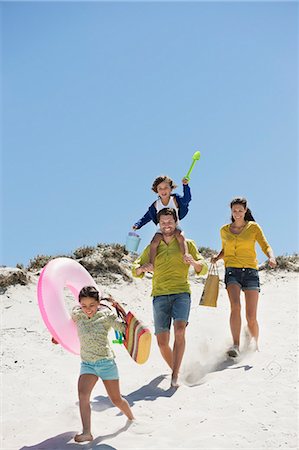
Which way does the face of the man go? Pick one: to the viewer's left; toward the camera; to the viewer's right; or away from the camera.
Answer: toward the camera

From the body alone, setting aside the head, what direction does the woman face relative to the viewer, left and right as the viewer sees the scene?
facing the viewer

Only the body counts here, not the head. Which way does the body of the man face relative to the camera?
toward the camera

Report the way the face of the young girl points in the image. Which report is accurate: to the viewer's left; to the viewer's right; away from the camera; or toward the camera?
toward the camera

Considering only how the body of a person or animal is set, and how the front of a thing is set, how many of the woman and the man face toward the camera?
2

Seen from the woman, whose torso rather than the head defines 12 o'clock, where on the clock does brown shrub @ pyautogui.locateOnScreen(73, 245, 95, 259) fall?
The brown shrub is roughly at 5 o'clock from the woman.

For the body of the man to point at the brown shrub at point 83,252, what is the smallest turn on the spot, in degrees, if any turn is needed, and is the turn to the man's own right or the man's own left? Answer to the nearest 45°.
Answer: approximately 180°

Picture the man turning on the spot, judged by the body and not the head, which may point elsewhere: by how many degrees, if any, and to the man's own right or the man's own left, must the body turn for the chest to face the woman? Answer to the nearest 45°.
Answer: approximately 135° to the man's own left

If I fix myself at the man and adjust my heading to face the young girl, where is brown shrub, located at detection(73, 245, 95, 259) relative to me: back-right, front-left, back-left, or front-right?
back-right

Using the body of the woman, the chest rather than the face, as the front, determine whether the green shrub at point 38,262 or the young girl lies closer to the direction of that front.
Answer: the young girl

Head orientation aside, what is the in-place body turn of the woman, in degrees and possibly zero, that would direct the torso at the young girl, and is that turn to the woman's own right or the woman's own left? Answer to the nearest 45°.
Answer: approximately 45° to the woman's own right

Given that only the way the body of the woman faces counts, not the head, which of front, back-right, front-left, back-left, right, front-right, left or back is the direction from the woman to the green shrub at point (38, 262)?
back-right

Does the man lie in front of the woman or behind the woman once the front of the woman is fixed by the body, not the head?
in front

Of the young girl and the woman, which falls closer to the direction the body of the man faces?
the young girl

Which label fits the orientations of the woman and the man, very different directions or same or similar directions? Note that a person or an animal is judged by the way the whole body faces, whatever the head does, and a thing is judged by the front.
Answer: same or similar directions
